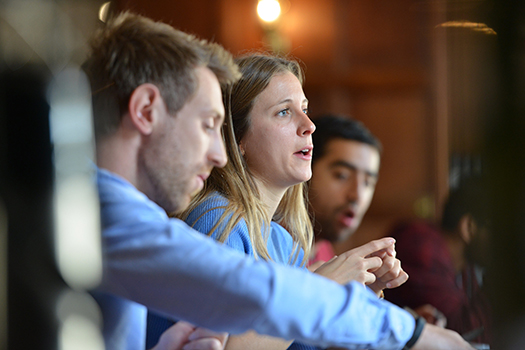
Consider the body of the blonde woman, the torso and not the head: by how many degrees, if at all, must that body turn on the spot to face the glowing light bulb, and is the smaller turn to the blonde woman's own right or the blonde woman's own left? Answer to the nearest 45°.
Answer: approximately 135° to the blonde woman's own left

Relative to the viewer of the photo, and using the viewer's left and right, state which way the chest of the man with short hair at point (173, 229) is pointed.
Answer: facing to the right of the viewer

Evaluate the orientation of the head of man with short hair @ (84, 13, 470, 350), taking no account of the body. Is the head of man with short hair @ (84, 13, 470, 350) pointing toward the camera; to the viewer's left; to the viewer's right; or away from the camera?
to the viewer's right

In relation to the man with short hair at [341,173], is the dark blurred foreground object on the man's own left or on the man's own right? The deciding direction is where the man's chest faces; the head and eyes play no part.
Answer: on the man's own right

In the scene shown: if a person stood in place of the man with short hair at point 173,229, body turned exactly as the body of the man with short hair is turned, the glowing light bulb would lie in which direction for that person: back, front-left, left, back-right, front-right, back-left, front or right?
left

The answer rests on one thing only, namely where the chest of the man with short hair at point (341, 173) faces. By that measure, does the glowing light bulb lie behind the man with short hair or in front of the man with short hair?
behind
